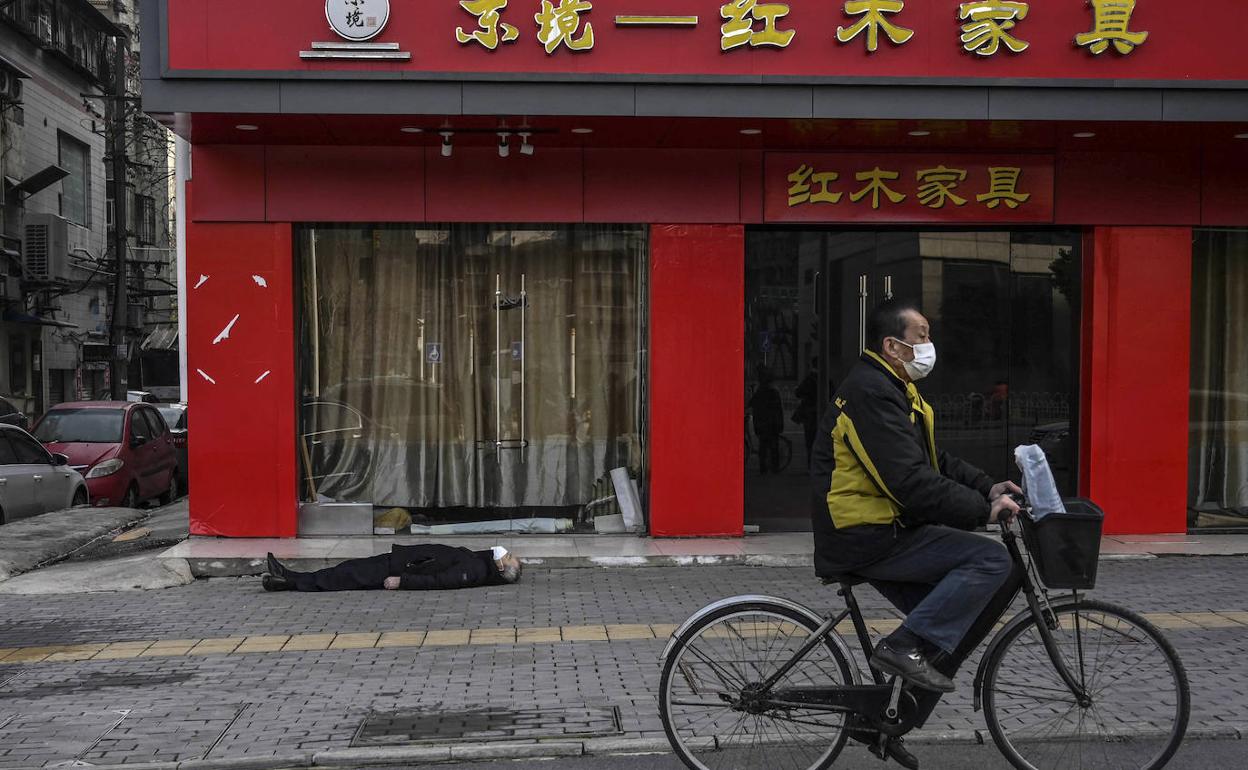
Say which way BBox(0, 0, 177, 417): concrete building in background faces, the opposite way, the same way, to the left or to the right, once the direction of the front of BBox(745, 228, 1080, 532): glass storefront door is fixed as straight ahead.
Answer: to the left

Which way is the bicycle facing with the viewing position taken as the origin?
facing to the right of the viewer

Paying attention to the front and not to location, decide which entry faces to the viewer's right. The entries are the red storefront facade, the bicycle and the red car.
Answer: the bicycle

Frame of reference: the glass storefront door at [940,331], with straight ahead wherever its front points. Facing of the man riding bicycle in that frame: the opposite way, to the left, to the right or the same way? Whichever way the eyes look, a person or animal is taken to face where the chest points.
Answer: to the left

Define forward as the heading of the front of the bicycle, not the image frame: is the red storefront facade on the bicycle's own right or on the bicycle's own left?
on the bicycle's own left

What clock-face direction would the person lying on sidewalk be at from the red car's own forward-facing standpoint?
The person lying on sidewalk is roughly at 10 o'clock from the red car.

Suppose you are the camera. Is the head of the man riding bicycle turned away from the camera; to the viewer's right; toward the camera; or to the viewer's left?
to the viewer's right

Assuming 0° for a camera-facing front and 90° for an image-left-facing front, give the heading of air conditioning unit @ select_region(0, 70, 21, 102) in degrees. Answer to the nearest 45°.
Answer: approximately 315°

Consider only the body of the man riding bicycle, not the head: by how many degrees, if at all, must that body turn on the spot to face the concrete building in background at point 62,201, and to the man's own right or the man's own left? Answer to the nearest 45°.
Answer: approximately 135° to the man's own left
